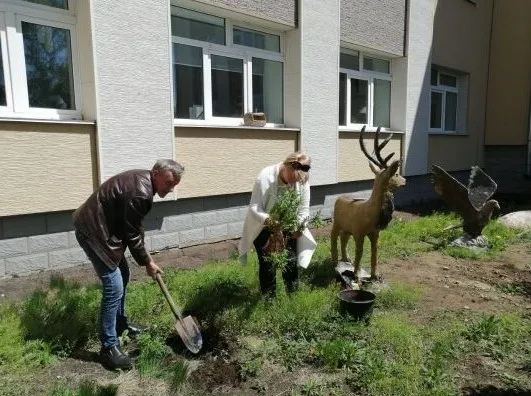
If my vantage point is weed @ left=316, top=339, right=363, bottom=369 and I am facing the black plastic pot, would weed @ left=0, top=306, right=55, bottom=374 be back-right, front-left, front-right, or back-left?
back-left

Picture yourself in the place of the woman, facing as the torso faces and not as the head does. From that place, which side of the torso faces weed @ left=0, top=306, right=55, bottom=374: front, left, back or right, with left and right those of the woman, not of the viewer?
right

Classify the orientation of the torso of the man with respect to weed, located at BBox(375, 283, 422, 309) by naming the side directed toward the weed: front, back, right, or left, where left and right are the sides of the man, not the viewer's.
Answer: front

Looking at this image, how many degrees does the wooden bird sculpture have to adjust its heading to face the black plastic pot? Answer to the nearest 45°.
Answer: approximately 90° to its right

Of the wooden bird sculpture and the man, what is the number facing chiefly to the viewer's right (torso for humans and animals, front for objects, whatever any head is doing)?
2

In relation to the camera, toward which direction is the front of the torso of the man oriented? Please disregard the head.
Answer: to the viewer's right

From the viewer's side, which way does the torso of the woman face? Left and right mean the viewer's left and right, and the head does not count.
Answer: facing the viewer and to the right of the viewer

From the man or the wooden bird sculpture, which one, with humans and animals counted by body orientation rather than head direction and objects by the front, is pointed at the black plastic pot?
the man

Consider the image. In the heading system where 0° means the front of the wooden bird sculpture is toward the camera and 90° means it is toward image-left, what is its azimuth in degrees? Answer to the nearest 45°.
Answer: approximately 270°

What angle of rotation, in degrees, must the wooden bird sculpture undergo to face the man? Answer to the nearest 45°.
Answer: approximately 135° to its right

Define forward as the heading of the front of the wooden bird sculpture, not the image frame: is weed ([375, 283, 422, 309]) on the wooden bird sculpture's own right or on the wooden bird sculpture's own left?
on the wooden bird sculpture's own right

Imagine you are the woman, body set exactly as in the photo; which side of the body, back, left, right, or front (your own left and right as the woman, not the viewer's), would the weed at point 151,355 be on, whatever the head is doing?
right

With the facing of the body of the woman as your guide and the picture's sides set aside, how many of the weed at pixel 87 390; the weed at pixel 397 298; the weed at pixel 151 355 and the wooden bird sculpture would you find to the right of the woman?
2
